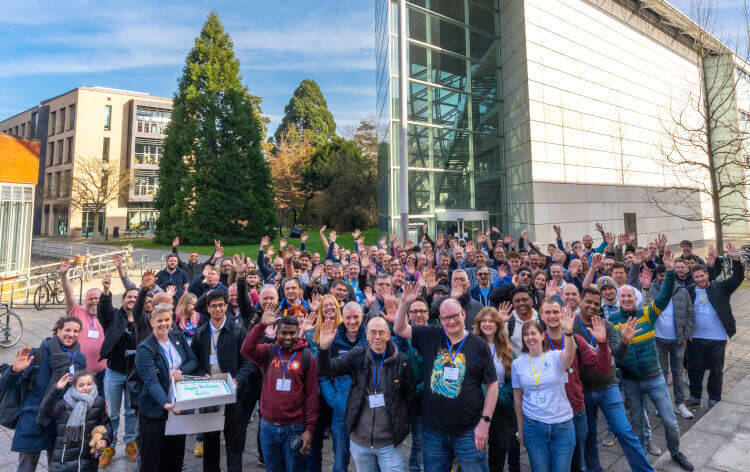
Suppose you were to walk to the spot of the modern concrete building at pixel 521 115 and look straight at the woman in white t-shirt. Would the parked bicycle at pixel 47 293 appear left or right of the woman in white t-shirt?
right

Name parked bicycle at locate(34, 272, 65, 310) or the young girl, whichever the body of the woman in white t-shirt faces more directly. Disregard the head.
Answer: the young girl

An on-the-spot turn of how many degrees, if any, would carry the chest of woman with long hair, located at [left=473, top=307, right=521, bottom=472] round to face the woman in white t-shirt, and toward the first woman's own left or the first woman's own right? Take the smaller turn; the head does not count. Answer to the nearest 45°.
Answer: approximately 45° to the first woman's own left

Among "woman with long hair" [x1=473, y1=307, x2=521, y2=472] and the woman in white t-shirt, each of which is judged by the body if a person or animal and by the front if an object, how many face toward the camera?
2

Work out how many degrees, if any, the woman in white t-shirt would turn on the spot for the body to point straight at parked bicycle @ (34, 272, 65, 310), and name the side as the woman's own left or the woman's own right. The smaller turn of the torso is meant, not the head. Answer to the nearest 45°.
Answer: approximately 90° to the woman's own right

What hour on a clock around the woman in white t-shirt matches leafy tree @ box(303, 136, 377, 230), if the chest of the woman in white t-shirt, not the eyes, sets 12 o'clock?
The leafy tree is roughly at 5 o'clock from the woman in white t-shirt.

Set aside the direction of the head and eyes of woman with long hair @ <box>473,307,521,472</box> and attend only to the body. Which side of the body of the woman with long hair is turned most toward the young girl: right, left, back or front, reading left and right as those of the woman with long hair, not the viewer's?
right

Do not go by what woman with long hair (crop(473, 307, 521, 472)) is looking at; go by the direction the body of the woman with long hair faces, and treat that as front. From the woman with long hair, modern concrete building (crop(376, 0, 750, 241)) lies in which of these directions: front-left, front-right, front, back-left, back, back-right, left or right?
back

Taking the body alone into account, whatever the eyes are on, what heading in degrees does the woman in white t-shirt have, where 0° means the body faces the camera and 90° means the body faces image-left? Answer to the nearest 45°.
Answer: approximately 0°

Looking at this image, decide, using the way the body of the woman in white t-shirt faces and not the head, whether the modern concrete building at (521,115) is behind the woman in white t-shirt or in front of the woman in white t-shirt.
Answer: behind

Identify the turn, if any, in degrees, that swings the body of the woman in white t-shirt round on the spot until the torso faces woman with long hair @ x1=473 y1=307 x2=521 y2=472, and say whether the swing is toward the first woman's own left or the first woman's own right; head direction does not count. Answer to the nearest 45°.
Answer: approximately 135° to the first woman's own right
